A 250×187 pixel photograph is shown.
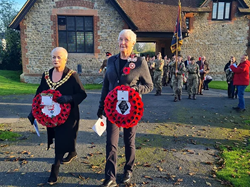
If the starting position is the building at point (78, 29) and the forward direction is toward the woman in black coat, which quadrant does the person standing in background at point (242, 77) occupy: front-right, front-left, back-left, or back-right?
front-left

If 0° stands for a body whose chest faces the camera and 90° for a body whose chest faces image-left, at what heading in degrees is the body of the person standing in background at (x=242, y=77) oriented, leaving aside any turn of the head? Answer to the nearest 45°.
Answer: approximately 90°

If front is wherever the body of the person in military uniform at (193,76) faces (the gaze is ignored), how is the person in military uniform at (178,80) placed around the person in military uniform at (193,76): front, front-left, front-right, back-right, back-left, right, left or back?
front-right

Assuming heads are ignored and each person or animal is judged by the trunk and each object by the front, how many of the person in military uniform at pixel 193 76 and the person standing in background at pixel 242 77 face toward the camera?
1

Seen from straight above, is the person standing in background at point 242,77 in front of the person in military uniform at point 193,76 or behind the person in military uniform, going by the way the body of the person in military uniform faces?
in front

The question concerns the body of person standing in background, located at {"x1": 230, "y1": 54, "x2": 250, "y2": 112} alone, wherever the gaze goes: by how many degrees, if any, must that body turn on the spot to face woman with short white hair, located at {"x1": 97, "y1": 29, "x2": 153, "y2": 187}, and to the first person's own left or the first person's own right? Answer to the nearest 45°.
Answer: approximately 90° to the first person's own left

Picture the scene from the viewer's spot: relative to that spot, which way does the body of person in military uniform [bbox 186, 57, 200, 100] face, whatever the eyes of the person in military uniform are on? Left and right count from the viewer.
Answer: facing the viewer

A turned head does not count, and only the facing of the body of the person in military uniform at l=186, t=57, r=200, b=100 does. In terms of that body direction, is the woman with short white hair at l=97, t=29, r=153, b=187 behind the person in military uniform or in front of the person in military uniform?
in front

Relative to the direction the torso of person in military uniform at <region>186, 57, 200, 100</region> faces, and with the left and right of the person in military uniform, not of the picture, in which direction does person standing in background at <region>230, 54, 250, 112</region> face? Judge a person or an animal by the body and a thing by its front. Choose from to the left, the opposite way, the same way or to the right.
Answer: to the right

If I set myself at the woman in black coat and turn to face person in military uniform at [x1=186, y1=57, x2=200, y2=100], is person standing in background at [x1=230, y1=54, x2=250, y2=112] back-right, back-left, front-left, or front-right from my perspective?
front-right

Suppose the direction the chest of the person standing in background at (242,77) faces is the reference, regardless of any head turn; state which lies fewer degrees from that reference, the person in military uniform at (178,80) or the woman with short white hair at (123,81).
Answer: the person in military uniform
